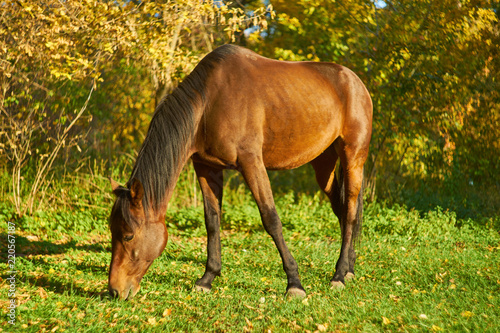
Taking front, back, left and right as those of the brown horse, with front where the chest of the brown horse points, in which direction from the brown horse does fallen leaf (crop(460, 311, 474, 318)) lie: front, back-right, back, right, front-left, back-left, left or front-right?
left

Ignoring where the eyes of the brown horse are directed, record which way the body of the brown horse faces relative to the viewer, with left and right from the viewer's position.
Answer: facing the viewer and to the left of the viewer
